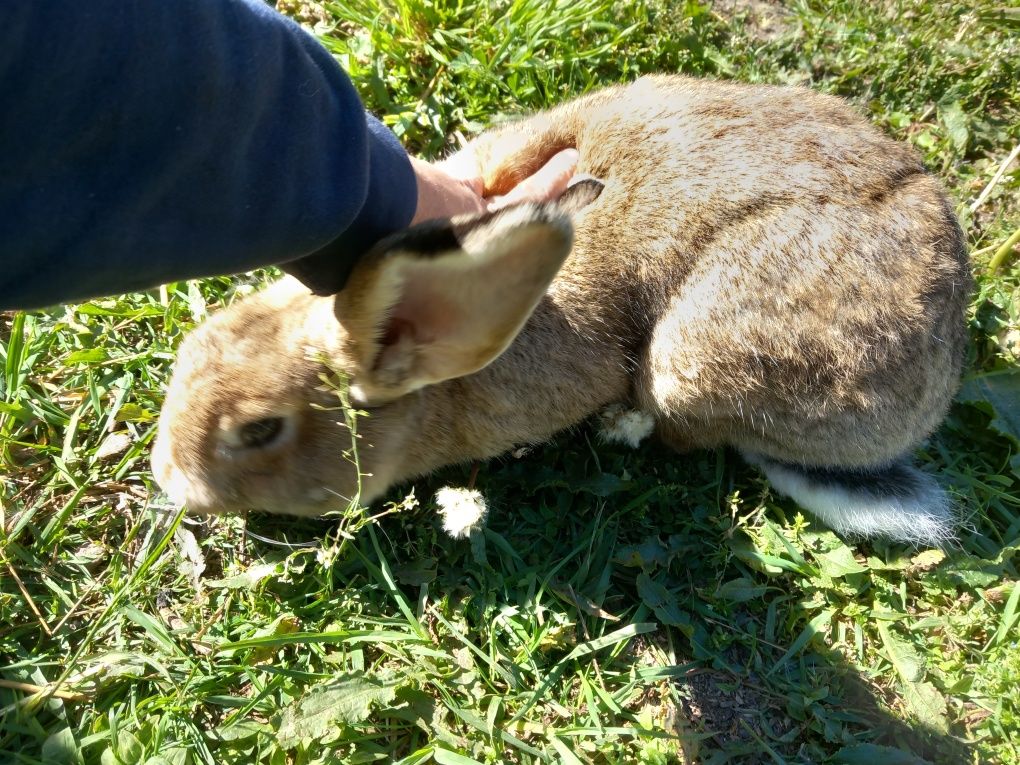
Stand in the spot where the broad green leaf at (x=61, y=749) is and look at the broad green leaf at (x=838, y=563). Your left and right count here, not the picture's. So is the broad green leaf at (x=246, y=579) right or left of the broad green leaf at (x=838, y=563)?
left

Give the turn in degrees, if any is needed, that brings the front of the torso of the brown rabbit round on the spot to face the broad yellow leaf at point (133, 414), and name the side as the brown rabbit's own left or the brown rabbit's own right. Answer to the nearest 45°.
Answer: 0° — it already faces it

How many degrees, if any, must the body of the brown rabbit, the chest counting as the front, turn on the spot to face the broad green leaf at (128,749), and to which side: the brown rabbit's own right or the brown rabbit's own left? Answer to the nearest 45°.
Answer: approximately 45° to the brown rabbit's own left

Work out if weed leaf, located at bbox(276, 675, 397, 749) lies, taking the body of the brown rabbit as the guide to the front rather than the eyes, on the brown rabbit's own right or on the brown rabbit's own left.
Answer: on the brown rabbit's own left

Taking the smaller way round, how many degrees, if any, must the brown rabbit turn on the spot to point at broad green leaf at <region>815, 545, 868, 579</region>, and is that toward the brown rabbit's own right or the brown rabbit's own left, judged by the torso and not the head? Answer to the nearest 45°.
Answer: approximately 180°

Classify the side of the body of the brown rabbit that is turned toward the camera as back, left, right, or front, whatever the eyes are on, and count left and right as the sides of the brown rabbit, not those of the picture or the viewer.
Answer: left
